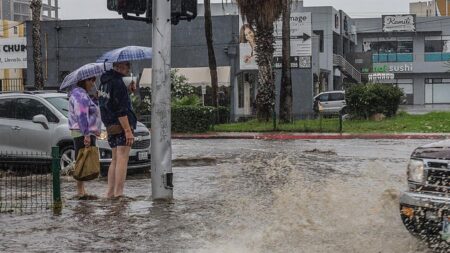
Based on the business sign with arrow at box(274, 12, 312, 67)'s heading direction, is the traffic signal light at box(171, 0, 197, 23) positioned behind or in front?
in front

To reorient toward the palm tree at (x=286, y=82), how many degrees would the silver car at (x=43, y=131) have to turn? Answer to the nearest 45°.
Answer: approximately 90° to its left

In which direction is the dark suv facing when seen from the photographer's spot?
facing the viewer and to the left of the viewer

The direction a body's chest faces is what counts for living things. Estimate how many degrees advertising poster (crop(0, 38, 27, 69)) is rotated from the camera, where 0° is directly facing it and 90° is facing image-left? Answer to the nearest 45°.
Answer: approximately 0°

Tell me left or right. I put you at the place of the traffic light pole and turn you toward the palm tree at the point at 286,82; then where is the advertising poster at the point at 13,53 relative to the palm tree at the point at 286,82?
left

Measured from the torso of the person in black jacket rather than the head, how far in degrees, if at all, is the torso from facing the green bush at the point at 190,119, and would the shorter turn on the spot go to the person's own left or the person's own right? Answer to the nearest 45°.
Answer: approximately 45° to the person's own left

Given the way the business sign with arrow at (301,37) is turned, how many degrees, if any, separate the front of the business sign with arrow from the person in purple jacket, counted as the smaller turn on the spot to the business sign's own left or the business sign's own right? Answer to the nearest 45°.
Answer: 0° — it already faces them

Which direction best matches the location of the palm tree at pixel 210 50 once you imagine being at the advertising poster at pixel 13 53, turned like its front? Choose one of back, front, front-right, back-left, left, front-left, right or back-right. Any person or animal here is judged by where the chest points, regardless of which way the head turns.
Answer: front-left

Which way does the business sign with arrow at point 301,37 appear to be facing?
toward the camera

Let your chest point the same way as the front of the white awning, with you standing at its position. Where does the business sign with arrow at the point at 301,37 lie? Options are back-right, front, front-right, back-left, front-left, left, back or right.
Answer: left

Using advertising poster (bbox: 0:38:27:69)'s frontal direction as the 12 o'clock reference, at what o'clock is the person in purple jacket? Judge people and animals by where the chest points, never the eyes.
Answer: The person in purple jacket is roughly at 12 o'clock from the advertising poster.
